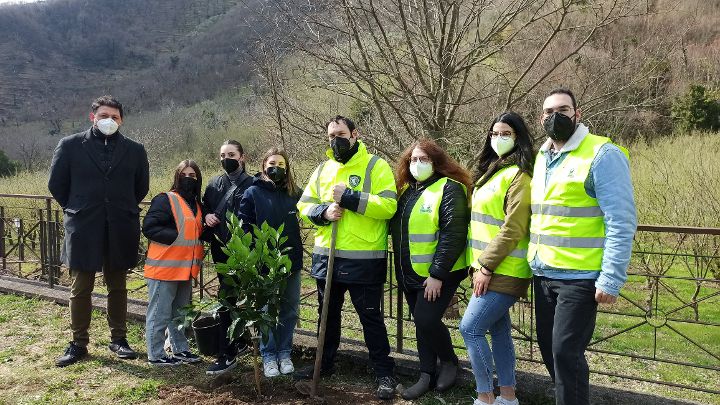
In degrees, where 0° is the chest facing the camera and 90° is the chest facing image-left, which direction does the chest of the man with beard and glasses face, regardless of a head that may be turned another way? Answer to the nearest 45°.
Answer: approximately 45°

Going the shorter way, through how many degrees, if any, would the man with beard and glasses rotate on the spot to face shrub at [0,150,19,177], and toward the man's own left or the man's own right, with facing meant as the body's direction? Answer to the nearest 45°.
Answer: approximately 90° to the man's own right

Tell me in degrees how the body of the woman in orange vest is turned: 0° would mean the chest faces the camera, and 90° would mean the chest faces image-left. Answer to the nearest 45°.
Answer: approximately 315°

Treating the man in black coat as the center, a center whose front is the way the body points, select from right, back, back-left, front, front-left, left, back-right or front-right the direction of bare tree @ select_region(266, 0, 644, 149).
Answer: left

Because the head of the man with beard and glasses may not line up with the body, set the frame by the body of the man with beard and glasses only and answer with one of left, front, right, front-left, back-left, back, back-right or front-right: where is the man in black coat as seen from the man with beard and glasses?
front-right

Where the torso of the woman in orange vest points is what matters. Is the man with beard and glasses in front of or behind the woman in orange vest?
in front

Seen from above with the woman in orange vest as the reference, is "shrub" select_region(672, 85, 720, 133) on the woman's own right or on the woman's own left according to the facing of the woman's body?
on the woman's own left

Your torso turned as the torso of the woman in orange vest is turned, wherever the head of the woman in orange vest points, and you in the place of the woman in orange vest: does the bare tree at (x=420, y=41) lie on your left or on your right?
on your left

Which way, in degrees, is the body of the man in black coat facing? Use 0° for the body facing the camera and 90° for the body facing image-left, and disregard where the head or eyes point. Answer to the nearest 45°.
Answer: approximately 0°

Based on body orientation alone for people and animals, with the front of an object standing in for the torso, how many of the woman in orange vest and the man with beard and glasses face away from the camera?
0
